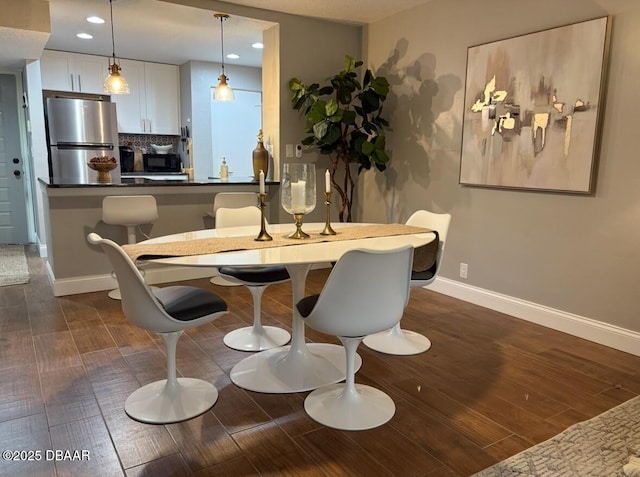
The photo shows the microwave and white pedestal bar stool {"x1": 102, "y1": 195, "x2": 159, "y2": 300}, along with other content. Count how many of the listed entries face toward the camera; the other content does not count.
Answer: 1

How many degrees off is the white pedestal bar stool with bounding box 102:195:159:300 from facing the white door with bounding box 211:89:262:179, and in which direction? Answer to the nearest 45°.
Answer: approximately 45° to its right

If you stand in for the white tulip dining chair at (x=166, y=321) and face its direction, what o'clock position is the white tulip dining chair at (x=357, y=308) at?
the white tulip dining chair at (x=357, y=308) is roughly at 1 o'clock from the white tulip dining chair at (x=166, y=321).

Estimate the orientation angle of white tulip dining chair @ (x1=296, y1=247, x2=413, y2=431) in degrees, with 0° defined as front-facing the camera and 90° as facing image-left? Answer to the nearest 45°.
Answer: approximately 135°

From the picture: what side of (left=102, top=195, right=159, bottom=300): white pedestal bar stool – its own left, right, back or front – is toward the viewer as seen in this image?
back

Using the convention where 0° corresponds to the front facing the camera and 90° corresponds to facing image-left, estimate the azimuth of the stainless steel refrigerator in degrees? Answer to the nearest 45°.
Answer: approximately 0°

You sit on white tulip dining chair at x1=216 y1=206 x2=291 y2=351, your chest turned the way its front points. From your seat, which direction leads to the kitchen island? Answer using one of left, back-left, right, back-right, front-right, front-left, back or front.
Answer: back

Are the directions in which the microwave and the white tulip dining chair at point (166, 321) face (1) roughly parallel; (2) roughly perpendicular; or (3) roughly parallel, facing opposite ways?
roughly perpendicular

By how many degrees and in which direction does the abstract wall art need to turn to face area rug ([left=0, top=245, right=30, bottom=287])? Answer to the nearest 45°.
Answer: approximately 45° to its right

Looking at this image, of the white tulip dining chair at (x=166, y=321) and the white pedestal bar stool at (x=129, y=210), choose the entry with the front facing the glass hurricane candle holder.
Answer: the white tulip dining chair at (x=166, y=321)

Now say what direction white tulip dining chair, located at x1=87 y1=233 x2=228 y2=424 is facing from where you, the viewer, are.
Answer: facing to the right of the viewer

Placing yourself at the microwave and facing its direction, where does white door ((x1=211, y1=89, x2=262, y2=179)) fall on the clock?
The white door is roughly at 9 o'clock from the microwave.

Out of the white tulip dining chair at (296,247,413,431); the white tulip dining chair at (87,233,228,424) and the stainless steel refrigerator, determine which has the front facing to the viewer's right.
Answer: the white tulip dining chair at (87,233,228,424)
